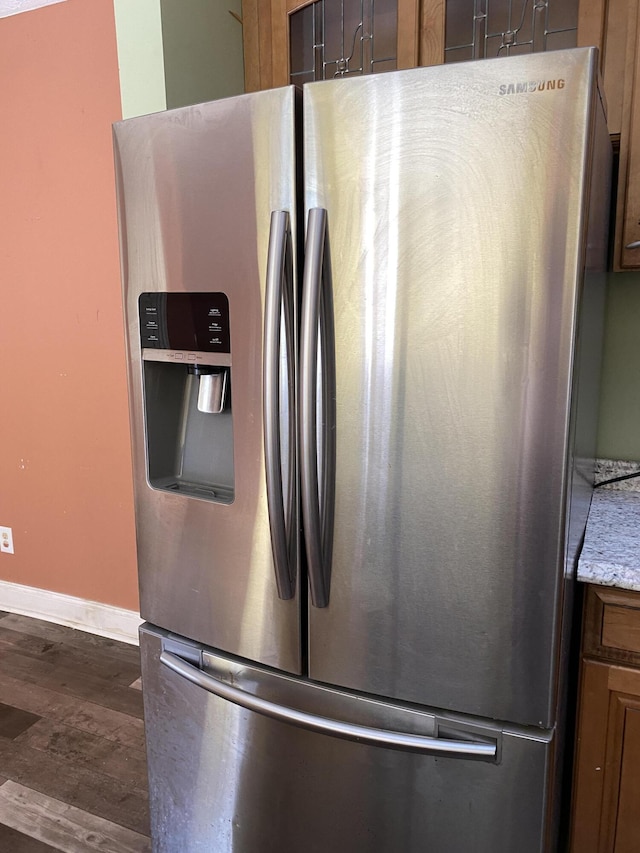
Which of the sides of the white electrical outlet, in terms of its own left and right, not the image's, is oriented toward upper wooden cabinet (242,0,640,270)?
left

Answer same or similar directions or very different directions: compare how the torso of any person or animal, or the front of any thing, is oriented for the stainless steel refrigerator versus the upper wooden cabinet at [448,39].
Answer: same or similar directions

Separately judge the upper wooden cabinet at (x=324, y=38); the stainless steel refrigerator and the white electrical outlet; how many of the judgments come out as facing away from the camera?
0

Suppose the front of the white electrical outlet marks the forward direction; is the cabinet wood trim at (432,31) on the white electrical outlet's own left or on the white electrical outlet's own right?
on the white electrical outlet's own left

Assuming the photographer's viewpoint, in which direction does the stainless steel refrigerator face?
facing the viewer and to the left of the viewer

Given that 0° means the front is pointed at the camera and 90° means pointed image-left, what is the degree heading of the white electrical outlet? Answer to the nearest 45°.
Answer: approximately 45°

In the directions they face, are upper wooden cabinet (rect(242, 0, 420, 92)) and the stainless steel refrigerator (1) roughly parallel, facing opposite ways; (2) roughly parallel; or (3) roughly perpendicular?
roughly parallel

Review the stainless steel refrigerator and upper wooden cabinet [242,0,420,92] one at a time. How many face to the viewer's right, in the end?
0

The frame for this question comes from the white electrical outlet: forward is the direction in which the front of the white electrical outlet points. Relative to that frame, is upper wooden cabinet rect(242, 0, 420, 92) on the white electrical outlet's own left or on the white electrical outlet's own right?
on the white electrical outlet's own left

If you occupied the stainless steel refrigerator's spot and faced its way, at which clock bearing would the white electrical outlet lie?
The white electrical outlet is roughly at 3 o'clock from the stainless steel refrigerator.
